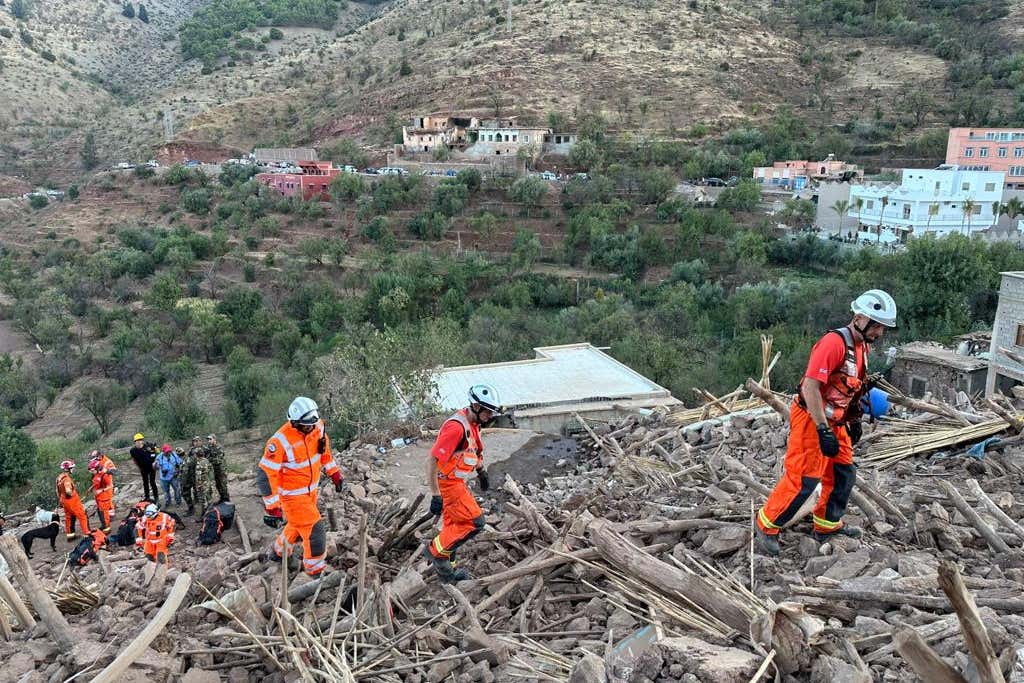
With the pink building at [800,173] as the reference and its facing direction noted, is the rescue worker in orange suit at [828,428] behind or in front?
in front

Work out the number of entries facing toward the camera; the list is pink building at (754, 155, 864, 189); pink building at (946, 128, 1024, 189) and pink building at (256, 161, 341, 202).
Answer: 3

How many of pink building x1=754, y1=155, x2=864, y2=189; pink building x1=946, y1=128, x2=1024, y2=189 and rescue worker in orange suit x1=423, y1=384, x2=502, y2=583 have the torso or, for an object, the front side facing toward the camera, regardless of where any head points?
2

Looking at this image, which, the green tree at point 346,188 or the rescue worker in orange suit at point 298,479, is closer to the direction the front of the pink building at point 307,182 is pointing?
the rescue worker in orange suit

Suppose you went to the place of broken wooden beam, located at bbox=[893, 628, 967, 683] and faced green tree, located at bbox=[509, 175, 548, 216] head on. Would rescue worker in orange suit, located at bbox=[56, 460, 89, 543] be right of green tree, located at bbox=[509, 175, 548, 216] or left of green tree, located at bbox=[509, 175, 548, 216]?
left

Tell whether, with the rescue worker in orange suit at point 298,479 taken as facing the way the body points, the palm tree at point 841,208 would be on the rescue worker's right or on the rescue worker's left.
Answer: on the rescue worker's left

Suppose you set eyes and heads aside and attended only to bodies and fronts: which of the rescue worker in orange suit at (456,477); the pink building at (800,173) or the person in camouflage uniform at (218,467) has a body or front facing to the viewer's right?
the rescue worker in orange suit

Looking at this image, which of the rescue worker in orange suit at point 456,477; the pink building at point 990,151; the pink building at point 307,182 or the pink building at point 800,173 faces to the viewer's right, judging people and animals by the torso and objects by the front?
the rescue worker in orange suit

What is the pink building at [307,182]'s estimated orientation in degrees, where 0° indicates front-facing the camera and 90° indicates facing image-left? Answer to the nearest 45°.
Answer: approximately 0°
